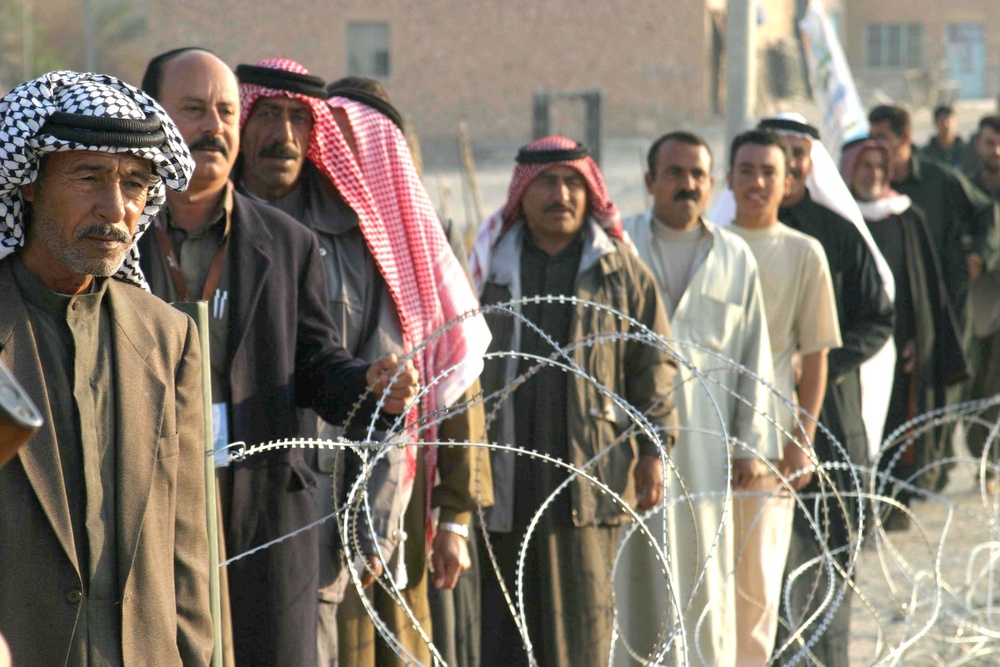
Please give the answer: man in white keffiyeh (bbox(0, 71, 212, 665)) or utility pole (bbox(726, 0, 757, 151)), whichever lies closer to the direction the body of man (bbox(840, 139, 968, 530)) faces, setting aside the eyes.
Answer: the man in white keffiyeh

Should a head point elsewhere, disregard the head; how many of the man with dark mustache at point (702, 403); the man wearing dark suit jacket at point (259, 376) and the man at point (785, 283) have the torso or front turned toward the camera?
3

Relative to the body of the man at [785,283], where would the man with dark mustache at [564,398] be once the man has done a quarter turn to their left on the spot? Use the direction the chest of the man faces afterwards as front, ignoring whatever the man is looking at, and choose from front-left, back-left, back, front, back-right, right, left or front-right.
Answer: back-right

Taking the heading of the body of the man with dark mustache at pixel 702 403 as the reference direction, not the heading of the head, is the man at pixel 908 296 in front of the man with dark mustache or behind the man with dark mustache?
behind

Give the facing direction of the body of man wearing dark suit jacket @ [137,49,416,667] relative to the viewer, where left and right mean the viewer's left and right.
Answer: facing the viewer

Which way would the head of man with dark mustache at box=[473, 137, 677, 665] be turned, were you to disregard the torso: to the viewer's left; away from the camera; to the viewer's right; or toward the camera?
toward the camera

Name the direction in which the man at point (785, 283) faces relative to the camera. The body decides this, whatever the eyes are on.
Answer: toward the camera

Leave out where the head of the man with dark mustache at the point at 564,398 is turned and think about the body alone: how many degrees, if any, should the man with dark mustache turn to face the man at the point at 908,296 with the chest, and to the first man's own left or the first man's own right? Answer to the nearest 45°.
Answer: approximately 135° to the first man's own left

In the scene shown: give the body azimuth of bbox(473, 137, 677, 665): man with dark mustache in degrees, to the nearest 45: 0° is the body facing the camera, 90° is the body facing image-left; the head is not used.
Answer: approximately 0°

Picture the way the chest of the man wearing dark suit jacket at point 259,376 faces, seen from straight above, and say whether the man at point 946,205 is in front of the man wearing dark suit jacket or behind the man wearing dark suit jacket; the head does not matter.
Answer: behind

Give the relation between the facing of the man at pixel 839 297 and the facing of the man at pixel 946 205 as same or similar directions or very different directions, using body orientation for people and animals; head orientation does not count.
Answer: same or similar directions

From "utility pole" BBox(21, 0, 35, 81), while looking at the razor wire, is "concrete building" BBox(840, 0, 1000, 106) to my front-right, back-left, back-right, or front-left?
back-left

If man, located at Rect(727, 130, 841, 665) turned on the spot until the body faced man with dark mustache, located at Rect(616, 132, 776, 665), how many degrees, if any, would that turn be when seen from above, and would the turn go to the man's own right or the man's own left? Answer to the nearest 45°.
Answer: approximately 45° to the man's own right

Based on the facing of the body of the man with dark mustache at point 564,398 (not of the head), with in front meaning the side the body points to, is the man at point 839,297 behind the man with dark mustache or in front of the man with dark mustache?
behind

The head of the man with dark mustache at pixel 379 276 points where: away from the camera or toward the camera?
toward the camera

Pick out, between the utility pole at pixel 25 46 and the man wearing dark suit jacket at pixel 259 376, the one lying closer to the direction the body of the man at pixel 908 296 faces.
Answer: the man wearing dark suit jacket

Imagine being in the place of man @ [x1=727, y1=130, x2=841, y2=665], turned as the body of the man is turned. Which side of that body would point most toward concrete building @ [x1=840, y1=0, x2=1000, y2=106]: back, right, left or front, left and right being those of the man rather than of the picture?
back
